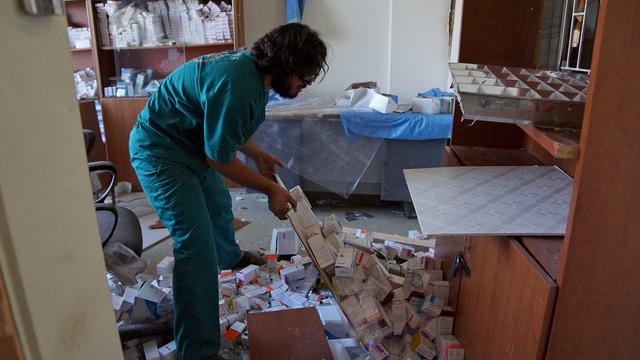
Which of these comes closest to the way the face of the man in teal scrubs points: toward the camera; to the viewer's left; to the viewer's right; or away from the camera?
to the viewer's right

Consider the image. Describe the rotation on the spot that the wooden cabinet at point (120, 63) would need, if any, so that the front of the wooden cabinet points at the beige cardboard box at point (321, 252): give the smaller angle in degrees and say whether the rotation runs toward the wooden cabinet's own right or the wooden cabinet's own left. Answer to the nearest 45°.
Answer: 0° — it already faces it

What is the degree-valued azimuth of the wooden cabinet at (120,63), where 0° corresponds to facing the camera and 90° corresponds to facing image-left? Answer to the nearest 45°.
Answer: approximately 0°

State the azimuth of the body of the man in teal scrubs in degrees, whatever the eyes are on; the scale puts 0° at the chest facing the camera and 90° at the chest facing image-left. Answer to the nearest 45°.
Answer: approximately 270°

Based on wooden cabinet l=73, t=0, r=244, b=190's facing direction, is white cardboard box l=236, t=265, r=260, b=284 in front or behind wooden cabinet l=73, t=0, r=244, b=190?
in front

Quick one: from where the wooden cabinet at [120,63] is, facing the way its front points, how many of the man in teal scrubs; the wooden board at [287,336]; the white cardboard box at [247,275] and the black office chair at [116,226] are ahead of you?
4

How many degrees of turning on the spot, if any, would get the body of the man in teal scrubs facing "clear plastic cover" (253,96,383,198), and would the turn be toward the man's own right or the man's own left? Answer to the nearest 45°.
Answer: approximately 45° to the man's own left

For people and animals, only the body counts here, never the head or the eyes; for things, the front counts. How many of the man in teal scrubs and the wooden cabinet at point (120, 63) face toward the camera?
1

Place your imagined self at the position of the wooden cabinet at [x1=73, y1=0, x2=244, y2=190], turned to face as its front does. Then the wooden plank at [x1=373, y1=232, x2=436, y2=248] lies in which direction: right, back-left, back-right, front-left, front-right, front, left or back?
front-left

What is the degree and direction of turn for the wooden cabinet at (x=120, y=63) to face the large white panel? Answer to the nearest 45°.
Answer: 0° — it already faces it

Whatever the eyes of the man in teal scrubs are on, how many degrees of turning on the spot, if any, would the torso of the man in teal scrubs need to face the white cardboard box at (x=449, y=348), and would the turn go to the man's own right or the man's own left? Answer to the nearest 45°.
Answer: approximately 45° to the man's own right

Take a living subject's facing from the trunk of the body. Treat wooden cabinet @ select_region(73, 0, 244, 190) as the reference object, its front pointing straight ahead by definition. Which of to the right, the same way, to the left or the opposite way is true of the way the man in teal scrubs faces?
to the left
